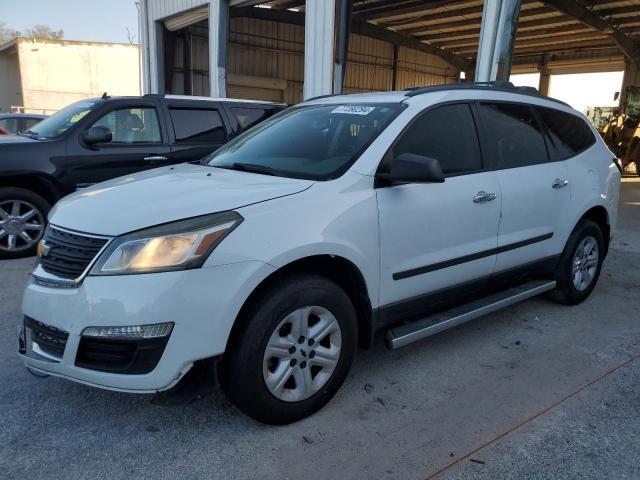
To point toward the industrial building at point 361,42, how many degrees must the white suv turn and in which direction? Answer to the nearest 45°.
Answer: approximately 135° to its right

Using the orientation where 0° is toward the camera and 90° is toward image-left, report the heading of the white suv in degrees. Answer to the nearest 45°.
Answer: approximately 45°

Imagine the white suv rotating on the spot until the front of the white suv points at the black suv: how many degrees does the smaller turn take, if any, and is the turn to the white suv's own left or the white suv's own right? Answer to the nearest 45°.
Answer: approximately 90° to the white suv's own right

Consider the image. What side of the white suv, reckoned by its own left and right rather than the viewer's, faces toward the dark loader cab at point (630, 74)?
back

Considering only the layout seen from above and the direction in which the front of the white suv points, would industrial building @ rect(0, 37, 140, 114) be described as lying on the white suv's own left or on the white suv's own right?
on the white suv's own right

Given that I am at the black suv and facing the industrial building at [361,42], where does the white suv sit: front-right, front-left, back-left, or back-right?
back-right
